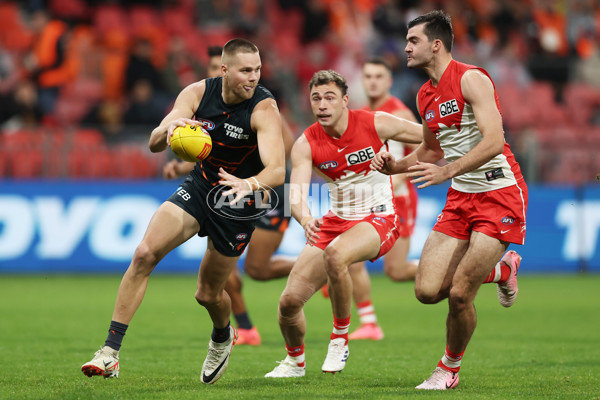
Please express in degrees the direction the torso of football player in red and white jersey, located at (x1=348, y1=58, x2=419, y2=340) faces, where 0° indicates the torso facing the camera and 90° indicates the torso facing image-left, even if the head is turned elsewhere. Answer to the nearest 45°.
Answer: approximately 45°

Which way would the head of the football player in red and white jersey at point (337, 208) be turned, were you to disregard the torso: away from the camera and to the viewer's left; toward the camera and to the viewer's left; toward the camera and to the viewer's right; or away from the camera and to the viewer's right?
toward the camera and to the viewer's left

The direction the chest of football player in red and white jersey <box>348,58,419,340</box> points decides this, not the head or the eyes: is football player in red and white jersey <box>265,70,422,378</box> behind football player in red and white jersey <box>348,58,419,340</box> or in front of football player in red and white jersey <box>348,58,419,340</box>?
in front

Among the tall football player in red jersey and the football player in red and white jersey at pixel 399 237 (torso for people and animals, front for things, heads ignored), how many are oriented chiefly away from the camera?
0

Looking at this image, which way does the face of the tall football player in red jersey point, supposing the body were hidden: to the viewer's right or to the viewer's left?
to the viewer's left

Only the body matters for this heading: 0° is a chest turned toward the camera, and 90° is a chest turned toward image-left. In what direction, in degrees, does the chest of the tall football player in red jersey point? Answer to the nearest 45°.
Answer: approximately 45°
